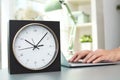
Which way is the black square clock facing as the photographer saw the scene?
facing the viewer

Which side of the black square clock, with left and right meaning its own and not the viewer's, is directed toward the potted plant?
back
